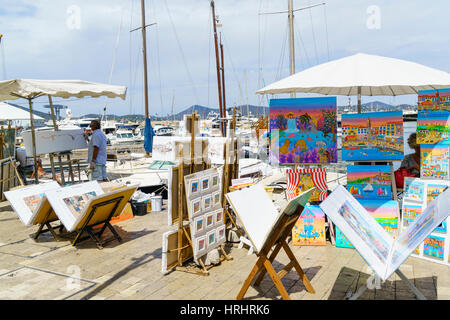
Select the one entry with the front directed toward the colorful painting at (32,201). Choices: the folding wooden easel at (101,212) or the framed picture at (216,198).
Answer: the folding wooden easel

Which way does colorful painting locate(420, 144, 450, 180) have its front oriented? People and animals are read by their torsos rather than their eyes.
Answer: toward the camera

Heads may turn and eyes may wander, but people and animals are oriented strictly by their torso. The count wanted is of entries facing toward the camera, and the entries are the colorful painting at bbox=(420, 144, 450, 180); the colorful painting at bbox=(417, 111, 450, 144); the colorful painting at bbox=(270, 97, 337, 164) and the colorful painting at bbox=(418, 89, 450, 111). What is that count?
4

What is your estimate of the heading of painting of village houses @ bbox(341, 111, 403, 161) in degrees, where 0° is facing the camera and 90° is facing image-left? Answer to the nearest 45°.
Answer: approximately 0°

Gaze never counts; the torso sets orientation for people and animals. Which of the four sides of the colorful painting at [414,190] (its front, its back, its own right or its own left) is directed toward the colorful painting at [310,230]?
right

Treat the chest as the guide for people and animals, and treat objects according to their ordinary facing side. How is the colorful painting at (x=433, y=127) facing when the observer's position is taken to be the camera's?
facing the viewer

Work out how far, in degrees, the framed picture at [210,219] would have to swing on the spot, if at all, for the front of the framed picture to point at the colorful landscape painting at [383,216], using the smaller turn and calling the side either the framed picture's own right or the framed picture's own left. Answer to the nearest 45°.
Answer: approximately 45° to the framed picture's own left

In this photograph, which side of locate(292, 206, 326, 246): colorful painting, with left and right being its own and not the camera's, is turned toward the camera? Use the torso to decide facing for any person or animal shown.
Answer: front

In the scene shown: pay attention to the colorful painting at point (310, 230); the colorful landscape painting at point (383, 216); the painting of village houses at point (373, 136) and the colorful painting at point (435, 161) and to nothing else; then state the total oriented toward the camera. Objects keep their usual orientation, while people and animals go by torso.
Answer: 4

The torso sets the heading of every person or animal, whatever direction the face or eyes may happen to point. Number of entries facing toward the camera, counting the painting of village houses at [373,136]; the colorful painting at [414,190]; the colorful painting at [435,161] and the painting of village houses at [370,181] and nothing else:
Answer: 4

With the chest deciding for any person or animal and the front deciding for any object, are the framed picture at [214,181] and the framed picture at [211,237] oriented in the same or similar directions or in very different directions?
same or similar directions

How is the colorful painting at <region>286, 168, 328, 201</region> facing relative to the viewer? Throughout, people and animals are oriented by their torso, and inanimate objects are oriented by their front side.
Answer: toward the camera

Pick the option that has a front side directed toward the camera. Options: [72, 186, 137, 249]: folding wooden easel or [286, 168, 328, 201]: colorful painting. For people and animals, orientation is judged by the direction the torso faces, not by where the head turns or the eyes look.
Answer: the colorful painting

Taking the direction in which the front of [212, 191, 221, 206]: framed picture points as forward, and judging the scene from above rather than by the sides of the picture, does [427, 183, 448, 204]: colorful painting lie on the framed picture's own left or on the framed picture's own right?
on the framed picture's own left
